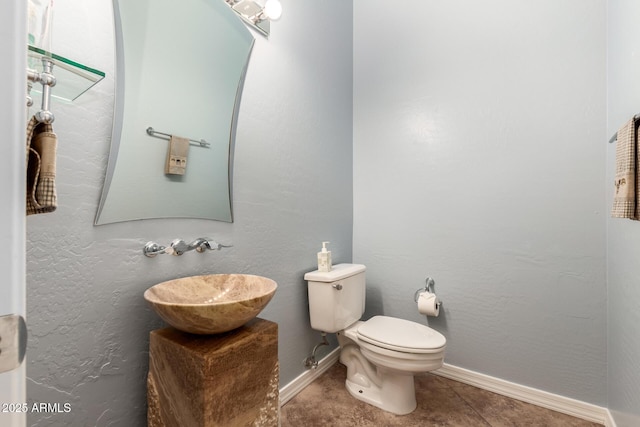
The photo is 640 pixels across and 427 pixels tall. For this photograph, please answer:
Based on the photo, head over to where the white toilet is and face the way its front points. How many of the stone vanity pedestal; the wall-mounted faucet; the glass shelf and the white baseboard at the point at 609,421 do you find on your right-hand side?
3

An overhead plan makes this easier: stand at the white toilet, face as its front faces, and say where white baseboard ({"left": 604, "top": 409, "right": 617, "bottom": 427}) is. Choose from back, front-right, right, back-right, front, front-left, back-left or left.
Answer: front-left

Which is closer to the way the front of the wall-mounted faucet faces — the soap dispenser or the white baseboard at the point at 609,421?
the white baseboard

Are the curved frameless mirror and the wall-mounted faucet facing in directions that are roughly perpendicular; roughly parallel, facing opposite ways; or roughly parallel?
roughly parallel

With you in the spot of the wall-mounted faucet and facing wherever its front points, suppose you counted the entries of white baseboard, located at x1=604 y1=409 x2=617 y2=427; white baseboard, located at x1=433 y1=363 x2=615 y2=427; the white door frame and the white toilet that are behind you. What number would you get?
0

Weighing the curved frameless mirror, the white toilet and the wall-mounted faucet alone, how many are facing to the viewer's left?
0

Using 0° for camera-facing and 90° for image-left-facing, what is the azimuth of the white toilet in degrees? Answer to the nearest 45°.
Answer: approximately 315°

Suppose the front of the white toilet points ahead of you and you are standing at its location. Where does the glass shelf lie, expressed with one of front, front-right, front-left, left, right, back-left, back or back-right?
right

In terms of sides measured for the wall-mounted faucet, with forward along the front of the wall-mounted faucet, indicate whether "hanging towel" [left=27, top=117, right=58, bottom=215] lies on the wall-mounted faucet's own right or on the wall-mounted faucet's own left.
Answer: on the wall-mounted faucet's own right

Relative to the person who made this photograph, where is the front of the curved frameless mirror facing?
facing the viewer and to the right of the viewer
